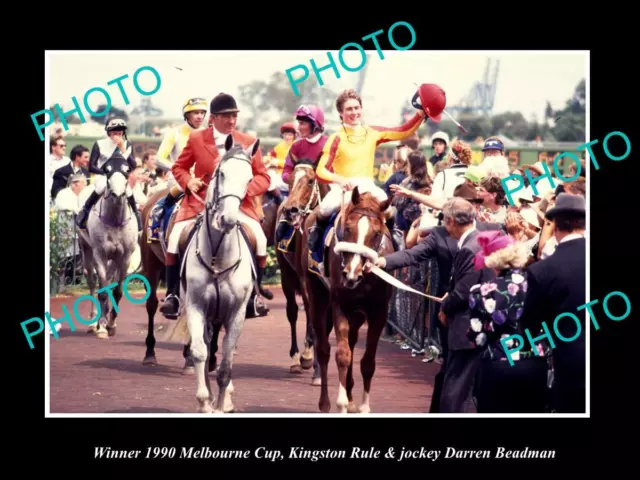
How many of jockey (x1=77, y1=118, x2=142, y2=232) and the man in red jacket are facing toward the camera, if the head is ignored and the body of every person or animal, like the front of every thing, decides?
2

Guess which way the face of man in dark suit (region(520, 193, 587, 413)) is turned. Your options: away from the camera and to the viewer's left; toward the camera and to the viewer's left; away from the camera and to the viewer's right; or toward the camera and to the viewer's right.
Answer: away from the camera and to the viewer's left

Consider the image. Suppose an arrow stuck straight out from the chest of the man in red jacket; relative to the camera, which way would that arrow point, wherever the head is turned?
toward the camera

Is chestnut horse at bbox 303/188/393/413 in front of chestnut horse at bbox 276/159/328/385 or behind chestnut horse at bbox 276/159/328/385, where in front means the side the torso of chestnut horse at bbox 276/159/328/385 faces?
in front

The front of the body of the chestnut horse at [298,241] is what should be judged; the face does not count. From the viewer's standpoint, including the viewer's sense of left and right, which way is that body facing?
facing the viewer

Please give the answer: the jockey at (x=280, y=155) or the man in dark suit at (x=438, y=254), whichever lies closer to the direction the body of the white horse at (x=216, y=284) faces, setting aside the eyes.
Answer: the man in dark suit
